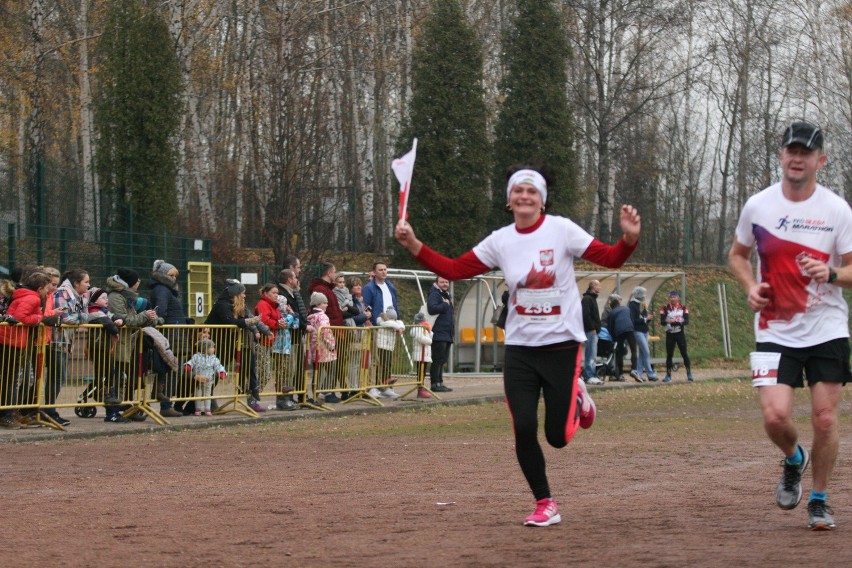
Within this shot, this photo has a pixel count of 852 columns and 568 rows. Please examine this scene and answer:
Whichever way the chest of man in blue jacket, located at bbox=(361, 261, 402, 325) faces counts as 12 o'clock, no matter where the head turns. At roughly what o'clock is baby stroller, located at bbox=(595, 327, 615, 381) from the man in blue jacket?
The baby stroller is roughly at 9 o'clock from the man in blue jacket.

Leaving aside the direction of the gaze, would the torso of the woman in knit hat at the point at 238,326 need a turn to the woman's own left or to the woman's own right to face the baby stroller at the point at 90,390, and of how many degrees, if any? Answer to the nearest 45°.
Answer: approximately 135° to the woman's own right

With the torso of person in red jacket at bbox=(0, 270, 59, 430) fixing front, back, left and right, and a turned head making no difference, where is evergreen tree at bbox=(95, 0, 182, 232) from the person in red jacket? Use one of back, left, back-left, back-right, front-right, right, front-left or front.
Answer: left

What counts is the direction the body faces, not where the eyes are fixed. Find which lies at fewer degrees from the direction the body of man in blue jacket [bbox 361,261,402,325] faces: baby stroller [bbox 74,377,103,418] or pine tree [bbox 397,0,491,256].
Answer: the baby stroller

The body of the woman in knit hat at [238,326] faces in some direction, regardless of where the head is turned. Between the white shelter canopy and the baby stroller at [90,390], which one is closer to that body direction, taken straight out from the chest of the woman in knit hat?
the white shelter canopy

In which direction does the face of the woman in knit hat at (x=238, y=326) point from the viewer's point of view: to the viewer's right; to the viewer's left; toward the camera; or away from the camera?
to the viewer's right

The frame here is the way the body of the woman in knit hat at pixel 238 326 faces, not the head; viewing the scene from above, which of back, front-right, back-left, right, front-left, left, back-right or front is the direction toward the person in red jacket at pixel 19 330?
back-right

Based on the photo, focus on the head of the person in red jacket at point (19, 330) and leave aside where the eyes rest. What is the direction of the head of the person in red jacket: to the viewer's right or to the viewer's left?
to the viewer's right

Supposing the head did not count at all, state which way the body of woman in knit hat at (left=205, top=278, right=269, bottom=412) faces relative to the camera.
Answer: to the viewer's right

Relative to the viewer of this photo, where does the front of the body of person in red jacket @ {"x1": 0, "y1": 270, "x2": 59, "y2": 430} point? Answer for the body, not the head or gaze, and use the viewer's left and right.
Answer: facing to the right of the viewer

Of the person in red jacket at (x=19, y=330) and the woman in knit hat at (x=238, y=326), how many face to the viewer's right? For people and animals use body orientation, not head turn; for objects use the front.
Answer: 2
